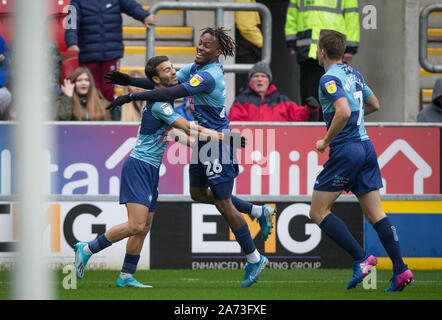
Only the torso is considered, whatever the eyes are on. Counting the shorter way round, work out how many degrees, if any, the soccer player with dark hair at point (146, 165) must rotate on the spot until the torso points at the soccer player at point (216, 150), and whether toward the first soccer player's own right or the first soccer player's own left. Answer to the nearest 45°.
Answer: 0° — they already face them

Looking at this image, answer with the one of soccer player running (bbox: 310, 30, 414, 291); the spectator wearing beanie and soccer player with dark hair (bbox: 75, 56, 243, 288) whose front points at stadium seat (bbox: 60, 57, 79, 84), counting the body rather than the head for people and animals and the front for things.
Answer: the soccer player running

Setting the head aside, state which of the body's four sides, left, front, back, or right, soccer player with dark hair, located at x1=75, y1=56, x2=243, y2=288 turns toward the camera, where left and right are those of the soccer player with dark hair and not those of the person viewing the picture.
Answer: right

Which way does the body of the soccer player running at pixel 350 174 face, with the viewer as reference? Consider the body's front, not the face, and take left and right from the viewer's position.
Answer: facing away from the viewer and to the left of the viewer

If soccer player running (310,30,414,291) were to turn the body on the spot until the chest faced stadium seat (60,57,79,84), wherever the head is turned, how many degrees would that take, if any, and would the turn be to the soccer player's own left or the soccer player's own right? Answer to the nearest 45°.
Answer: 0° — they already face it

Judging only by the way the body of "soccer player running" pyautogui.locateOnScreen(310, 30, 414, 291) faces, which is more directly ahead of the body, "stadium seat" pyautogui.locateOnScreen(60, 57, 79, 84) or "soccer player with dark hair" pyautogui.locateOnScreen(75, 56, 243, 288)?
the stadium seat

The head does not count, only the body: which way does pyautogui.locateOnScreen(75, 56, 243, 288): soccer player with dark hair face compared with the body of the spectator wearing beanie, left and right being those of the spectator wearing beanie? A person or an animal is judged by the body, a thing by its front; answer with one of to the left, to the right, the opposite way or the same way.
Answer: to the left

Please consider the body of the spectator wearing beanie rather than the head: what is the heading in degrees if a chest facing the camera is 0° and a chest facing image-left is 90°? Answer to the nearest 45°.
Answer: approximately 0°

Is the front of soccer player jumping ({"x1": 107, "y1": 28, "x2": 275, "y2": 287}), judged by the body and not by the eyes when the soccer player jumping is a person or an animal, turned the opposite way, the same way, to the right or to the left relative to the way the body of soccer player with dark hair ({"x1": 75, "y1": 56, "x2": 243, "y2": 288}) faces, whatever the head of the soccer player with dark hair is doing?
the opposite way
